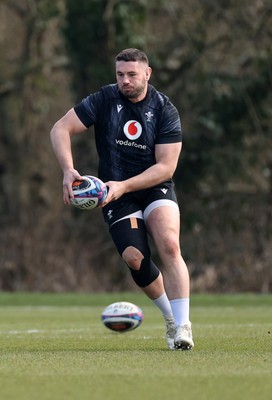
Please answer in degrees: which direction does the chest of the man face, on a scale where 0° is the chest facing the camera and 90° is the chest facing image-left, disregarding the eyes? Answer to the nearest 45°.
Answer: approximately 0°
